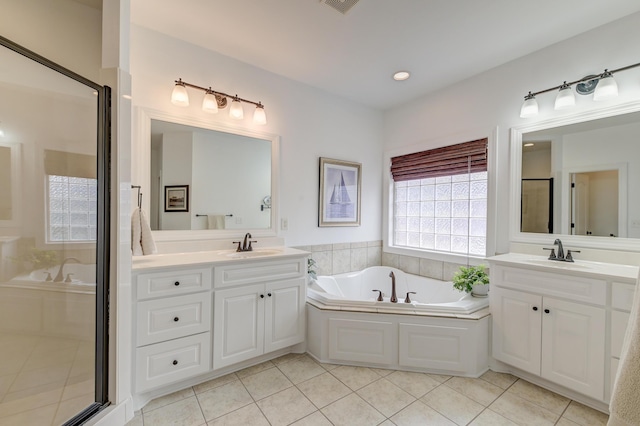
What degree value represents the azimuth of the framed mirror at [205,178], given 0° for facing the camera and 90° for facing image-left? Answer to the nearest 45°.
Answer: approximately 315°

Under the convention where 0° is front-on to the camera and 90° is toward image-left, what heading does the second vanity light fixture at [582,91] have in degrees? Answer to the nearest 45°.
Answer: approximately 45°
